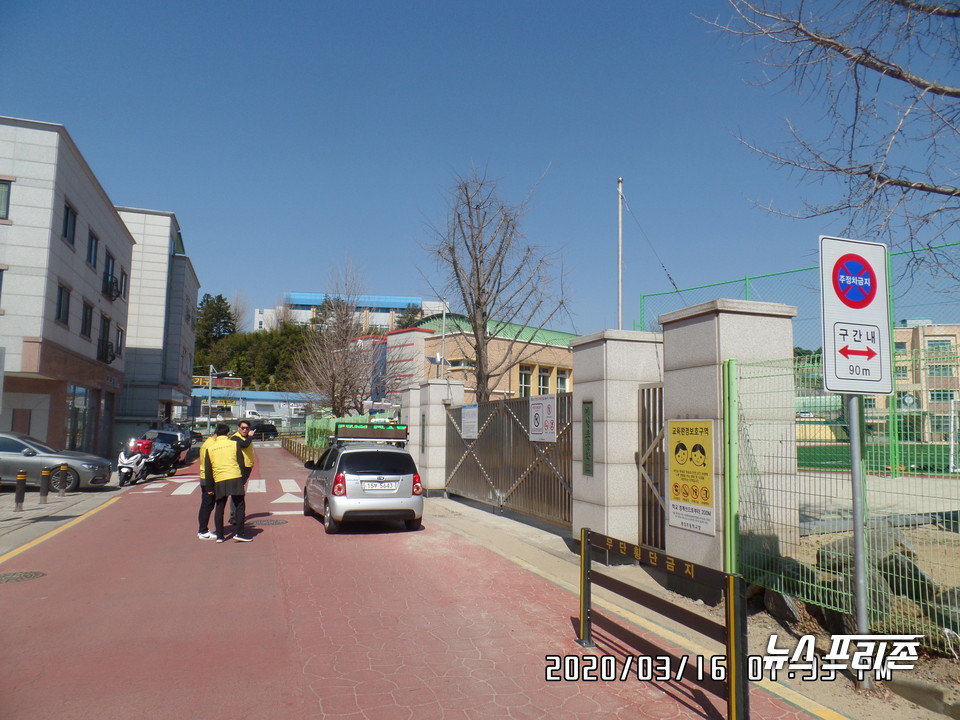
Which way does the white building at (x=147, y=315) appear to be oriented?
to the viewer's right

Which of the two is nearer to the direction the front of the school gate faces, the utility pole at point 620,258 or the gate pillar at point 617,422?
the gate pillar

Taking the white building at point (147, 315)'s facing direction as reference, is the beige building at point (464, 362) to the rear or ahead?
ahead

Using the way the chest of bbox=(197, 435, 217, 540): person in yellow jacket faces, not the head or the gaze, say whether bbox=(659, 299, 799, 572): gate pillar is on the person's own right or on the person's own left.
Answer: on the person's own right

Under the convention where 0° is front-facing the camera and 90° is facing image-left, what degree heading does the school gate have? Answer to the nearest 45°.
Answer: approximately 45°

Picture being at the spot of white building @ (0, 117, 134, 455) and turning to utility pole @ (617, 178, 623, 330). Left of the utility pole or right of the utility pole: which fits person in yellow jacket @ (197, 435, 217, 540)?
right

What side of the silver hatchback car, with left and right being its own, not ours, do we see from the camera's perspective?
back

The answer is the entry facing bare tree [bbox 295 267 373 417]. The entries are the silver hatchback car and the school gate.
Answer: the silver hatchback car
